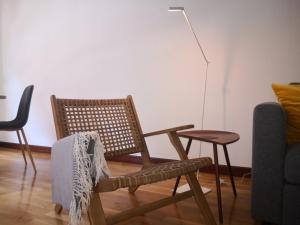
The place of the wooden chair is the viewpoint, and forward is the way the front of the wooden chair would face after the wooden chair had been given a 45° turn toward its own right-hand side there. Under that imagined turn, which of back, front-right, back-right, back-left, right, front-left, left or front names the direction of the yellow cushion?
left

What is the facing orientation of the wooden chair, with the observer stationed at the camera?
facing the viewer and to the right of the viewer

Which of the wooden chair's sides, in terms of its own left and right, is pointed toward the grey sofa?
front
